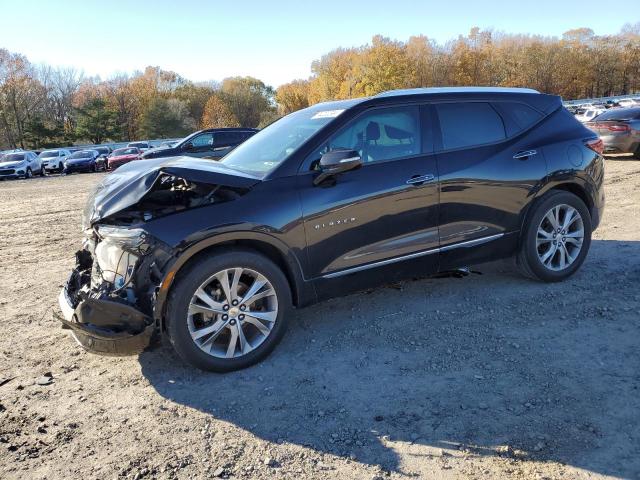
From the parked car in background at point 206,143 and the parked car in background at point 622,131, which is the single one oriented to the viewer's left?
the parked car in background at point 206,143

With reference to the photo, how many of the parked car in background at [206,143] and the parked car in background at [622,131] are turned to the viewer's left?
1

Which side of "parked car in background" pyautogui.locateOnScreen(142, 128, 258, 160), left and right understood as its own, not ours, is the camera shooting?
left

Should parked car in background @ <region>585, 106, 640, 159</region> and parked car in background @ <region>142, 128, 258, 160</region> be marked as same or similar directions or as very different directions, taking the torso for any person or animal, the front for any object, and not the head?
very different directions

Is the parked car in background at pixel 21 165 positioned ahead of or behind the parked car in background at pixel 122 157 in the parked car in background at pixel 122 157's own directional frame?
ahead

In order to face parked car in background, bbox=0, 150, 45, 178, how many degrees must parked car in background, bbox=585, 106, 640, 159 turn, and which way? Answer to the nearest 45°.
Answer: approximately 135° to its left

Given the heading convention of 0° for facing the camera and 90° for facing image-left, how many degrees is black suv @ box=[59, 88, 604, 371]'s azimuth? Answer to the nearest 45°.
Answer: approximately 45°

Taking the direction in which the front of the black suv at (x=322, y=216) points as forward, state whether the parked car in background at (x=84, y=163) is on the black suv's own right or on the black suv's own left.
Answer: on the black suv's own right

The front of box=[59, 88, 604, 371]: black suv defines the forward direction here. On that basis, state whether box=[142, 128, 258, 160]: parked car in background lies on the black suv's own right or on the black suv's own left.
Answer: on the black suv's own right

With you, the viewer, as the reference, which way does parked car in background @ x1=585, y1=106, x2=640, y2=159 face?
facing away from the viewer and to the right of the viewer
